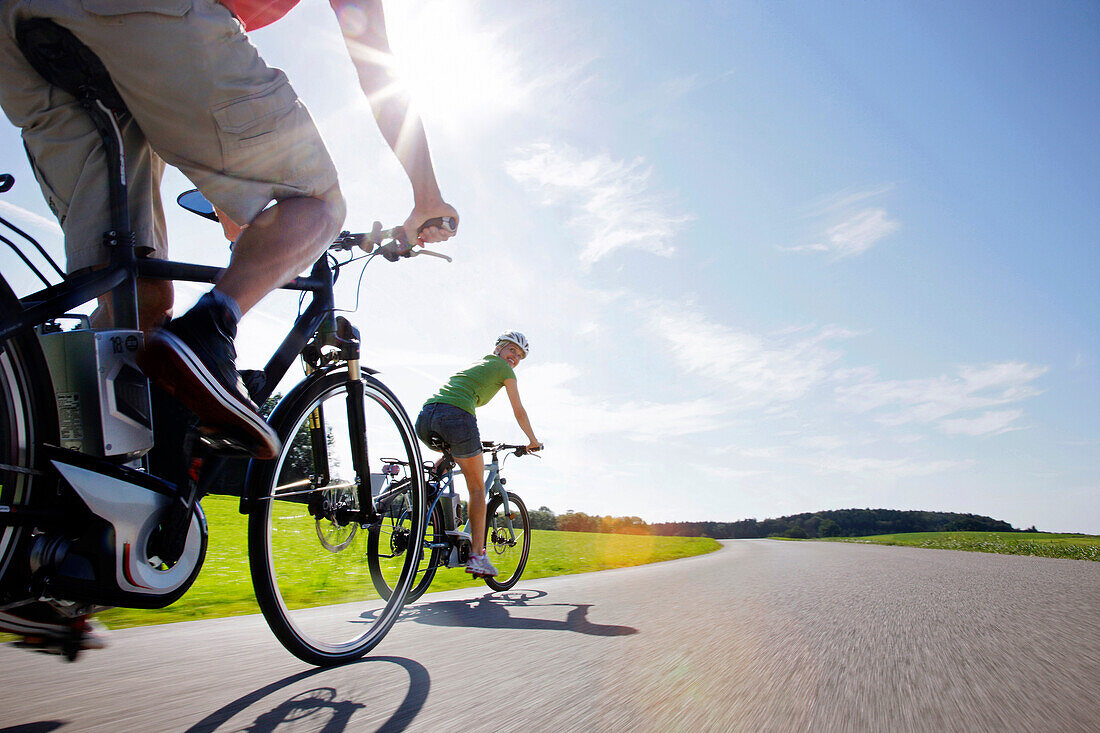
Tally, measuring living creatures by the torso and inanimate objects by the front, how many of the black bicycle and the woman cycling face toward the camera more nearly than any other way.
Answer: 0

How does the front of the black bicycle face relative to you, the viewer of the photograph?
facing away from the viewer and to the right of the viewer

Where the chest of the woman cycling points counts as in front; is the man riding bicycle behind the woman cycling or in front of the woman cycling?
behind

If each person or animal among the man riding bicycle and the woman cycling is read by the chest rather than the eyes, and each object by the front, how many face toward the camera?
0

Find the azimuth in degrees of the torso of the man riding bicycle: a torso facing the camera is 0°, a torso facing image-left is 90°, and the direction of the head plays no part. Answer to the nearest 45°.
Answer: approximately 225°

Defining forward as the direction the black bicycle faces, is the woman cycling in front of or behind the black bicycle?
in front

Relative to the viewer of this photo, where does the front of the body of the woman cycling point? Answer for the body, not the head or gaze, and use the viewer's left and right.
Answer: facing away from the viewer and to the right of the viewer

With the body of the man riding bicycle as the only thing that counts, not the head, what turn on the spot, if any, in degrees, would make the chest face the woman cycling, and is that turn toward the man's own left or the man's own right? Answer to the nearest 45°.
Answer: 0° — they already face them
